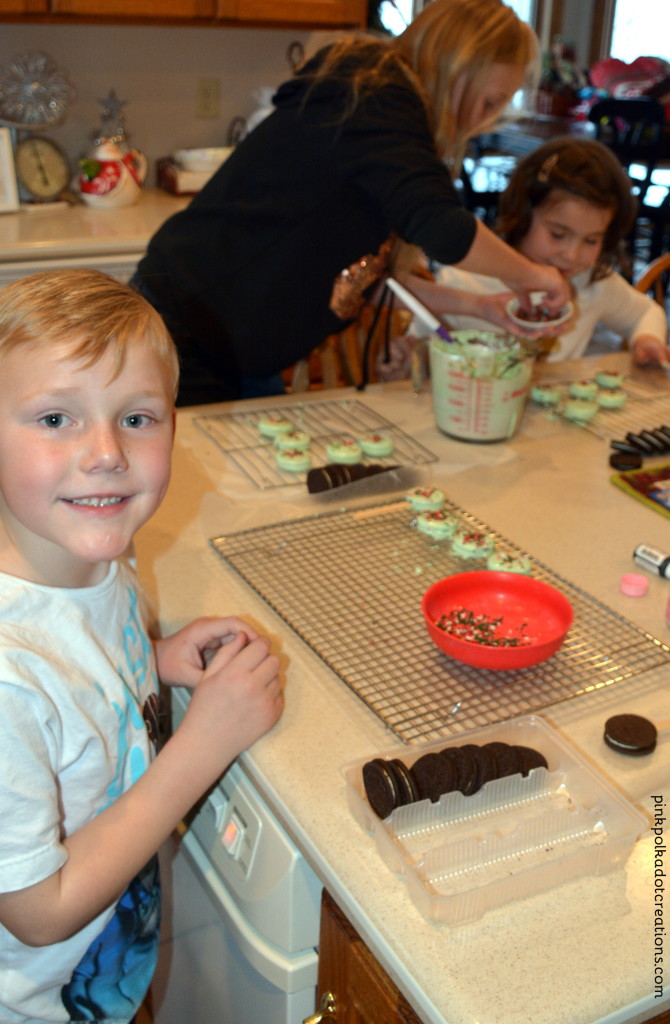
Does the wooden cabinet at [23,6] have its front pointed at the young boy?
yes

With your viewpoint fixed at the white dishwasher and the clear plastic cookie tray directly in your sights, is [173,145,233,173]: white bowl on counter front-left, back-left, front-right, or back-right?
back-left

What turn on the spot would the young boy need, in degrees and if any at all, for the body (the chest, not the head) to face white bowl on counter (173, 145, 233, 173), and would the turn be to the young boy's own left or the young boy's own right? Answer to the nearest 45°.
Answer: approximately 135° to the young boy's own left

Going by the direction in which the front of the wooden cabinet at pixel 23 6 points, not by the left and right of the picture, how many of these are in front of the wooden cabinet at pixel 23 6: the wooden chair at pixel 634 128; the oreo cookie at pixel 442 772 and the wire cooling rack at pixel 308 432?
2

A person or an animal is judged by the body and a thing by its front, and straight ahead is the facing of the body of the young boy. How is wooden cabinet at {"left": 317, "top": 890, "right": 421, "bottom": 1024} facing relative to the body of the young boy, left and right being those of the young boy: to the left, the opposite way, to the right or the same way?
to the right

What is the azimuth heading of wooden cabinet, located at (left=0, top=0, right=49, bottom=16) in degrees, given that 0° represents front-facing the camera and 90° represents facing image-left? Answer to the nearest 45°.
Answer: approximately 0°

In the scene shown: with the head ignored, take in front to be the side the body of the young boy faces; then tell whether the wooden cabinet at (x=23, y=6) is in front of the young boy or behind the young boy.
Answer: behind

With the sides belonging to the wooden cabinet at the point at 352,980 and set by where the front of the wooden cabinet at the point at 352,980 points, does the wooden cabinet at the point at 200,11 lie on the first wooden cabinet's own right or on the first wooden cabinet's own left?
on the first wooden cabinet's own right

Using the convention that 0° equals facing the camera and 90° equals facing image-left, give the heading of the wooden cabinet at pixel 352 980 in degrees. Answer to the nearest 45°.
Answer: approximately 45°
